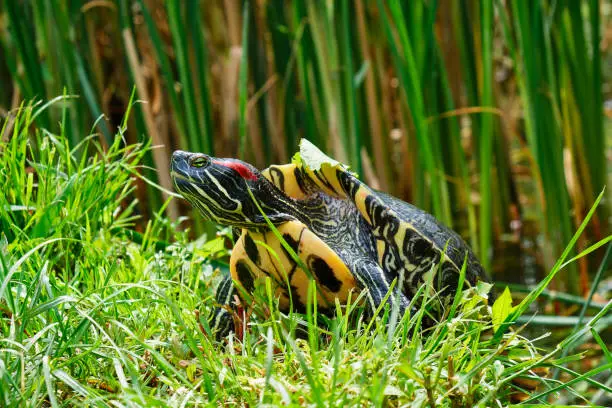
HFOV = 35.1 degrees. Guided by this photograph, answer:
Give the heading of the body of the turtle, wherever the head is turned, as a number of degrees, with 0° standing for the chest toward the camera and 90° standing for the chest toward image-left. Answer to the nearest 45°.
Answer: approximately 45°

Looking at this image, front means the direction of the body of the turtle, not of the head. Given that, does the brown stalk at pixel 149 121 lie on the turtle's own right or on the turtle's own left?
on the turtle's own right
